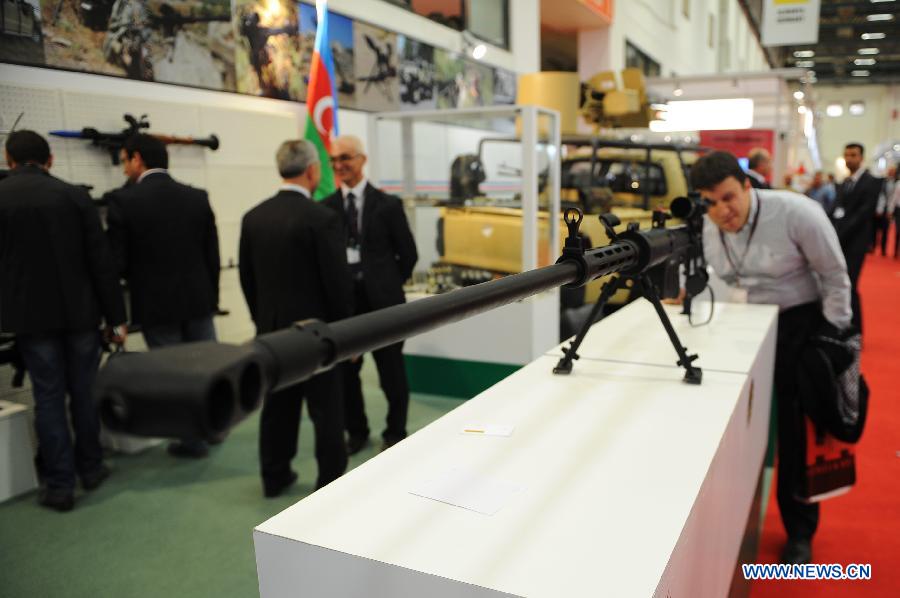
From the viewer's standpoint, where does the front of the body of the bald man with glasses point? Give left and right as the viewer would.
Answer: facing the viewer and to the left of the viewer

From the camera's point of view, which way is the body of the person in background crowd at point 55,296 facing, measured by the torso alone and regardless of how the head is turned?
away from the camera

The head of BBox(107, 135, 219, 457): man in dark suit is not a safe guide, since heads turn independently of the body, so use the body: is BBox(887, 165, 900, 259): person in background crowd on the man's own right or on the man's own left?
on the man's own right

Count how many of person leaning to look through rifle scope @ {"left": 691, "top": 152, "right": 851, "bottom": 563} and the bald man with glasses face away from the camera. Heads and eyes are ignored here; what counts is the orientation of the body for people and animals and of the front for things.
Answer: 0

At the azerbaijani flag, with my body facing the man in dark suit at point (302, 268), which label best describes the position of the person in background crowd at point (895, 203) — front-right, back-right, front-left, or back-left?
back-left

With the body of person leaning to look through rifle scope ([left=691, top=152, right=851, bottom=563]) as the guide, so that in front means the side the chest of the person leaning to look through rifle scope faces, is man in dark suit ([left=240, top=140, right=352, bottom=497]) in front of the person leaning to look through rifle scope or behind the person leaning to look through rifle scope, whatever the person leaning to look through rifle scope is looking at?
in front

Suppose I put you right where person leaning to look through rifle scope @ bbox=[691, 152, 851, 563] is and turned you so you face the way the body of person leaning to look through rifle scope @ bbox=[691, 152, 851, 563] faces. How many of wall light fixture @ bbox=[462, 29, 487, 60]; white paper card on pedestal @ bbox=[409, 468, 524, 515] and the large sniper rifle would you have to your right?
1

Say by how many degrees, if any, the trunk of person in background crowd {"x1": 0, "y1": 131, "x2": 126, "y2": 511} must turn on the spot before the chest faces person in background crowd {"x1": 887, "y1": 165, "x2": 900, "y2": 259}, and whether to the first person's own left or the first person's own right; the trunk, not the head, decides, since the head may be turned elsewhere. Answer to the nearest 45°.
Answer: approximately 90° to the first person's own right

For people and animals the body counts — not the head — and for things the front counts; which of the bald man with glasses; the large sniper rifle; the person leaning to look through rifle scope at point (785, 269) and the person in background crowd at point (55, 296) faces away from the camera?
the person in background crowd at point (55, 296)

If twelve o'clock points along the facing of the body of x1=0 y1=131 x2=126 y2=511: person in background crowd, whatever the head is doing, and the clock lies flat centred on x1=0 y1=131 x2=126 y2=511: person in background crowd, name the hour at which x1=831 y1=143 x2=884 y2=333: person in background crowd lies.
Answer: x1=831 y1=143 x2=884 y2=333: person in background crowd is roughly at 3 o'clock from x1=0 y1=131 x2=126 y2=511: person in background crowd.

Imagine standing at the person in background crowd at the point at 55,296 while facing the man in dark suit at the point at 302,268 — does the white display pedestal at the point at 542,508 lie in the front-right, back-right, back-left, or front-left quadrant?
front-right

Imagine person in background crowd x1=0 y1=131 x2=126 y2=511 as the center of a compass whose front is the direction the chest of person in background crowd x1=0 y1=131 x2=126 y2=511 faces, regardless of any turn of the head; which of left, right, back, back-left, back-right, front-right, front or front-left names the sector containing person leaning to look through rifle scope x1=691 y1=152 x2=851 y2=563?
back-right

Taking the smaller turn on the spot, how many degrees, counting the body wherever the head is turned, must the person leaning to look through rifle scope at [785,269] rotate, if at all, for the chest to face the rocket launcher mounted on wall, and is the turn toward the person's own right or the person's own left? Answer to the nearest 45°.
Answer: approximately 45° to the person's own right

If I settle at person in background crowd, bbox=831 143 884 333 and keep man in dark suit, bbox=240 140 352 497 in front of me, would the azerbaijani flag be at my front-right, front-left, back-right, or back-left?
front-right

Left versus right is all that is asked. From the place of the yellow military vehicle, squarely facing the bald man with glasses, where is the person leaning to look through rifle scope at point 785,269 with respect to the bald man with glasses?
left

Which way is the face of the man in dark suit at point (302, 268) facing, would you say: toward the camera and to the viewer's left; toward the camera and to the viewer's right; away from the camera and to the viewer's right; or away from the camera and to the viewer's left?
away from the camera and to the viewer's right

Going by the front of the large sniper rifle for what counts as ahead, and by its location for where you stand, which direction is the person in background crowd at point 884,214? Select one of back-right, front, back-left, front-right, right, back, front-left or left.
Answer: back

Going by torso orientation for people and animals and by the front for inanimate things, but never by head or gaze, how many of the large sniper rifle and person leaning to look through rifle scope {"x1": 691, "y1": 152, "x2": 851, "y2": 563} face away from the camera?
0
